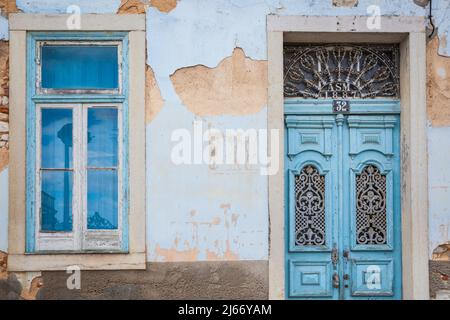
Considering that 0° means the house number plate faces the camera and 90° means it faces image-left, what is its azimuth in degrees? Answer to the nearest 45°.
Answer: approximately 0°

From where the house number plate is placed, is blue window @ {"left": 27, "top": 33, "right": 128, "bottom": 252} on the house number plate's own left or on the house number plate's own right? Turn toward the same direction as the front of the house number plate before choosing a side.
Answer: on the house number plate's own right
